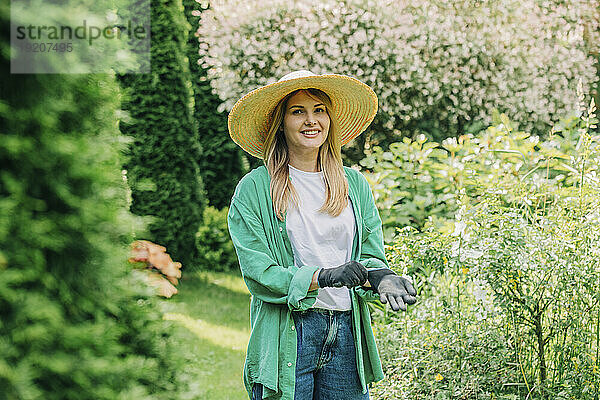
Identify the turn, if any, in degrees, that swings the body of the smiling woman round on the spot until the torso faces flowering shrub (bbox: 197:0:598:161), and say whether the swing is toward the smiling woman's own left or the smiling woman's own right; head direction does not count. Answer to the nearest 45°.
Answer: approximately 135° to the smiling woman's own left

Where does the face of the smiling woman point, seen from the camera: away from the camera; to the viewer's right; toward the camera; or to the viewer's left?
toward the camera

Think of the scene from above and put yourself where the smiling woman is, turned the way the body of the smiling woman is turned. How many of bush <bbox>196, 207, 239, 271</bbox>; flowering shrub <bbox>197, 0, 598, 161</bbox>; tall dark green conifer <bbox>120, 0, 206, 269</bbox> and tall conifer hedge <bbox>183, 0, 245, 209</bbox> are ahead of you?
0

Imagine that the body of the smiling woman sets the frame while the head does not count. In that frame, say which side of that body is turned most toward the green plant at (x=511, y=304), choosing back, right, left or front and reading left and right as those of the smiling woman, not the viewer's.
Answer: left

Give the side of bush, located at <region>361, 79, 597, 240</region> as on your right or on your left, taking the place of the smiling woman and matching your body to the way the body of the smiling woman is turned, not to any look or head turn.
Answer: on your left

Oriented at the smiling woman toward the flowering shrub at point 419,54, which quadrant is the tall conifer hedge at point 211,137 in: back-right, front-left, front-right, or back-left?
front-left

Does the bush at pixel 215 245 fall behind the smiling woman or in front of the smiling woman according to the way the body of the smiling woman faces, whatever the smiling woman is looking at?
behind

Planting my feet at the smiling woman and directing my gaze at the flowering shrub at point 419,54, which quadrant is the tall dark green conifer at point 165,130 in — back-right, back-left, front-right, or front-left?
front-left

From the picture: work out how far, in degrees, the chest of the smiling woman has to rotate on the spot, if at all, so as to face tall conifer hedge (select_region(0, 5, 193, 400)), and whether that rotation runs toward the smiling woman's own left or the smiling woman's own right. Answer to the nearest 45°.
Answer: approximately 45° to the smiling woman's own right

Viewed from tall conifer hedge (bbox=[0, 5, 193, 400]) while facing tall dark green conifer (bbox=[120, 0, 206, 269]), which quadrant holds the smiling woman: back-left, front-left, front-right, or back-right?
front-right

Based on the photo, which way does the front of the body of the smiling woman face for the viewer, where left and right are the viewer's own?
facing the viewer and to the right of the viewer
